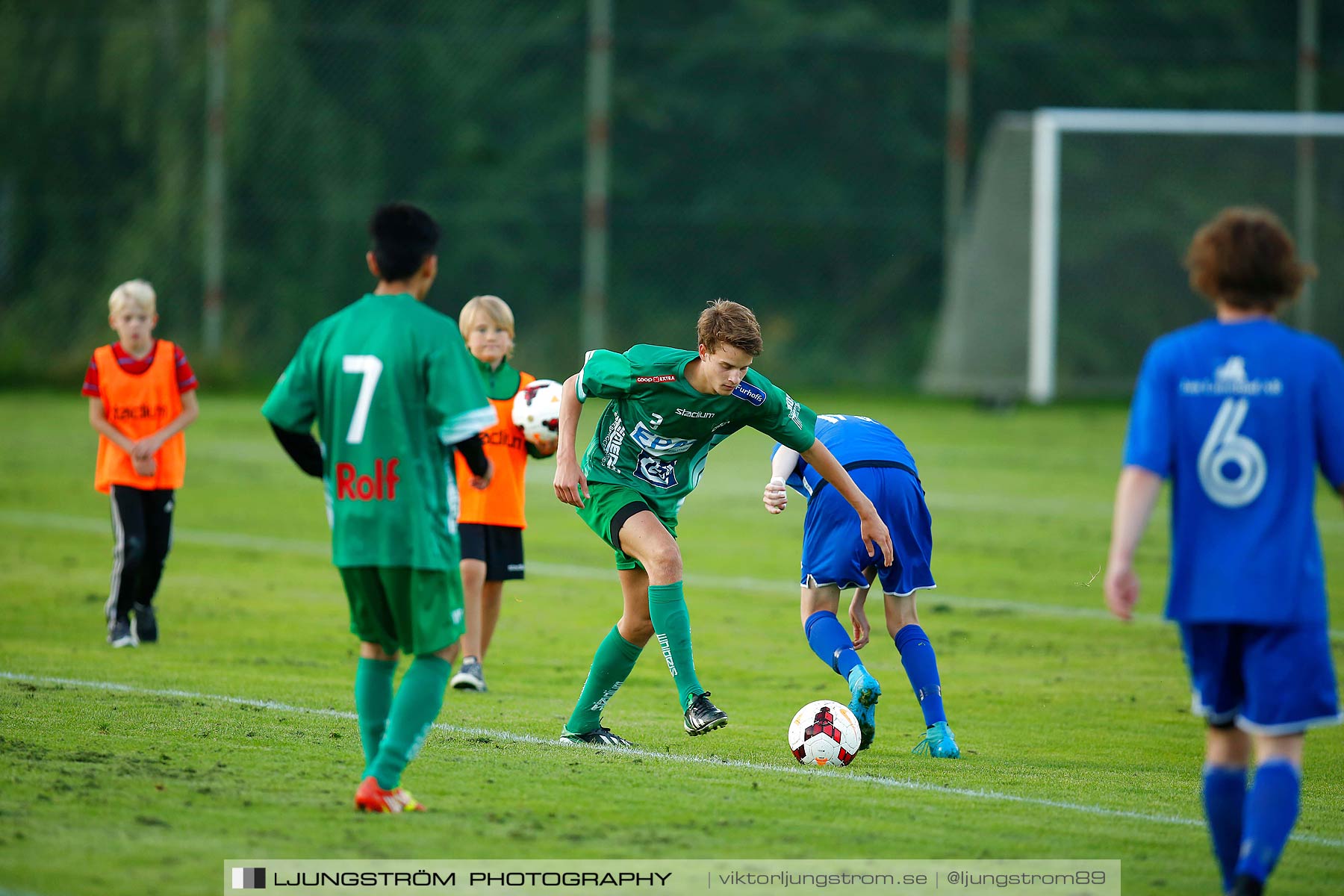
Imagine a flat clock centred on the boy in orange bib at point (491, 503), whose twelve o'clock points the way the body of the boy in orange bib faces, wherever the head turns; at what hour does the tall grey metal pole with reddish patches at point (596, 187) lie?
The tall grey metal pole with reddish patches is roughly at 6 o'clock from the boy in orange bib.

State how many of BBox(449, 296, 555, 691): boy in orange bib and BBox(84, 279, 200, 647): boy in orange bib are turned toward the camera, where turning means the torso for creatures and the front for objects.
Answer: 2

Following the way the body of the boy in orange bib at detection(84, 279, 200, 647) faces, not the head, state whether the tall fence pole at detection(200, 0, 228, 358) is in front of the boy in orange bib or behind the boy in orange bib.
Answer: behind

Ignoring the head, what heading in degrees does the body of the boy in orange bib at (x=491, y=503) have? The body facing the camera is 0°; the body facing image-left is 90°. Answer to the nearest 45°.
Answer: approximately 0°

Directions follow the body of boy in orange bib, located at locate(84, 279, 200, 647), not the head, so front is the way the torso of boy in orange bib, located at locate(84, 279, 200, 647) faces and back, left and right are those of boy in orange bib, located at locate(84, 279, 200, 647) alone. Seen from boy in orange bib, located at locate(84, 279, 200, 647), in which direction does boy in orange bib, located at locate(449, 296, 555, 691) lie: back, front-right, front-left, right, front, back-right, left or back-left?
front-left

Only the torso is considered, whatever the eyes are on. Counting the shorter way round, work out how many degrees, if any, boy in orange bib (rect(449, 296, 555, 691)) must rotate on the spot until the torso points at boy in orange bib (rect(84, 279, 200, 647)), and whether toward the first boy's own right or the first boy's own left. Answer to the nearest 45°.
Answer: approximately 135° to the first boy's own right

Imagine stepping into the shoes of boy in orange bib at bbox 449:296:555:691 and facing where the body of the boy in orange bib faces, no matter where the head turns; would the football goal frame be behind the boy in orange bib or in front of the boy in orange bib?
behind

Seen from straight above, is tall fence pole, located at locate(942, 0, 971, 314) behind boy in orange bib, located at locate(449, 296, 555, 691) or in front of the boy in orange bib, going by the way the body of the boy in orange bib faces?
behind

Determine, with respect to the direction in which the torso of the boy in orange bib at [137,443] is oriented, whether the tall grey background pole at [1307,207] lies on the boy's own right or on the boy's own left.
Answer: on the boy's own left

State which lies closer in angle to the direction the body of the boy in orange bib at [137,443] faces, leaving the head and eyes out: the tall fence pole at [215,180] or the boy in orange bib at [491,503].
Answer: the boy in orange bib
